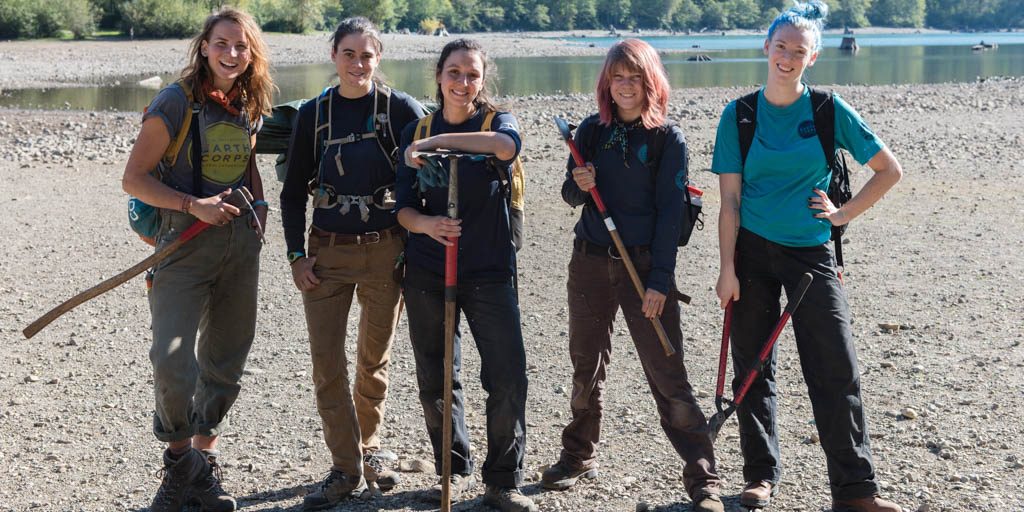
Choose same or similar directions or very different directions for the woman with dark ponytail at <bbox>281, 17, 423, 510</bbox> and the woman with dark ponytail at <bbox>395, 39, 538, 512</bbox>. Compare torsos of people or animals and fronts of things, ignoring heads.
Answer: same or similar directions

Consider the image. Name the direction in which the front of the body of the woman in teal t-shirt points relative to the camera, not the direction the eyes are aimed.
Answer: toward the camera

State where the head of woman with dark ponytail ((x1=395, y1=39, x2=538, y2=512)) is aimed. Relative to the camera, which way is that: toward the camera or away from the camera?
toward the camera

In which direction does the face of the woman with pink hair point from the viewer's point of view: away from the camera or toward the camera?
toward the camera

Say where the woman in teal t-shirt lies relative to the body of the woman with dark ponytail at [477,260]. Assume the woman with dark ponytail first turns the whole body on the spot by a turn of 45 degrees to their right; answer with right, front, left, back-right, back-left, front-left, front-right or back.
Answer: back-left

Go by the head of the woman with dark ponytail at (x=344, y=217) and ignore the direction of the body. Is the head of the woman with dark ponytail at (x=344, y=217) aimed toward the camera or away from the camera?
toward the camera

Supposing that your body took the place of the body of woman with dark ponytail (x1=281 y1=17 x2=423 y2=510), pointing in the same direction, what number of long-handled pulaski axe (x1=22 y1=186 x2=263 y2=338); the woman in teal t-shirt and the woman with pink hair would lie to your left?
2

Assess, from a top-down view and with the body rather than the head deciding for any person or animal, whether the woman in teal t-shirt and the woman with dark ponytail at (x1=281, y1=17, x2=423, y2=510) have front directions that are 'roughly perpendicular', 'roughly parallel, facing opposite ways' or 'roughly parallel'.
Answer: roughly parallel

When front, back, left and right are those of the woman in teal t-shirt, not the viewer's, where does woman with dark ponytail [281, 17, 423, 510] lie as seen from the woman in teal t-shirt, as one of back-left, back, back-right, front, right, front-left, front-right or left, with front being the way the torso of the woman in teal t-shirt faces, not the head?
right

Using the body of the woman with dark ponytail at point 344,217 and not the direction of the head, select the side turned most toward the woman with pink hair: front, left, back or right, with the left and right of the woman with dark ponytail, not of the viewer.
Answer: left

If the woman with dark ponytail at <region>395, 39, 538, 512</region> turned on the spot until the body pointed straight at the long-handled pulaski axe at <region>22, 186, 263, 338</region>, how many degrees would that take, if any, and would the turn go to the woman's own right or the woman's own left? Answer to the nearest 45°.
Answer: approximately 90° to the woman's own right

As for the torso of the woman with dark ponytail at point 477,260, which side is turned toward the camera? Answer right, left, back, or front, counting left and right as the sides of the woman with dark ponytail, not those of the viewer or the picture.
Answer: front
